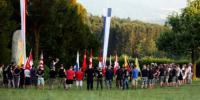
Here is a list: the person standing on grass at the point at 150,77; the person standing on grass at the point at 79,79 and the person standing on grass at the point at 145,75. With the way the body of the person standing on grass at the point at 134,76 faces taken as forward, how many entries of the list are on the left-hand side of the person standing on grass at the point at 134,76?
1

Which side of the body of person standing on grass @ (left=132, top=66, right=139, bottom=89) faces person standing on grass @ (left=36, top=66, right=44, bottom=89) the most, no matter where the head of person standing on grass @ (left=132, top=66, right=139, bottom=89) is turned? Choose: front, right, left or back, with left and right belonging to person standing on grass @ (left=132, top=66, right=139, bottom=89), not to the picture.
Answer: left

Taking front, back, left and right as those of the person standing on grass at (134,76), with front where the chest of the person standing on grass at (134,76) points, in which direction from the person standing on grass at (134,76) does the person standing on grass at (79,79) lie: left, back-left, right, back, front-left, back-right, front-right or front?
left

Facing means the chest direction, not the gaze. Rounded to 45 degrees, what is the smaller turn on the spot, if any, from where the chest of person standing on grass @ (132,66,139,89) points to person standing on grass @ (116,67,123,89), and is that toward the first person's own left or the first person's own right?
approximately 135° to the first person's own left

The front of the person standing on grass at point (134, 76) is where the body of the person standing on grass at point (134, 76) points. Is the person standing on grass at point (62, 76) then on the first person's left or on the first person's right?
on the first person's left

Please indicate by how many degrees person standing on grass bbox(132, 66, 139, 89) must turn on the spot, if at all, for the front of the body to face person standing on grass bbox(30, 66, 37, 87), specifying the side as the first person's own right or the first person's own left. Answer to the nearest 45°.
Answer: approximately 90° to the first person's own left

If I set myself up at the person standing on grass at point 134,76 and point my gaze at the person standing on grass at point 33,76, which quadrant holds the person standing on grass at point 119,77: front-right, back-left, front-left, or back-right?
front-left

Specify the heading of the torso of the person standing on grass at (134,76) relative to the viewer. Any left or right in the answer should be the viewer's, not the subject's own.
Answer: facing away from the viewer

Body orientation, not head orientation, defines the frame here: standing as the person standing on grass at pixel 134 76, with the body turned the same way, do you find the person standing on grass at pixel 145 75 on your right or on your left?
on your right
